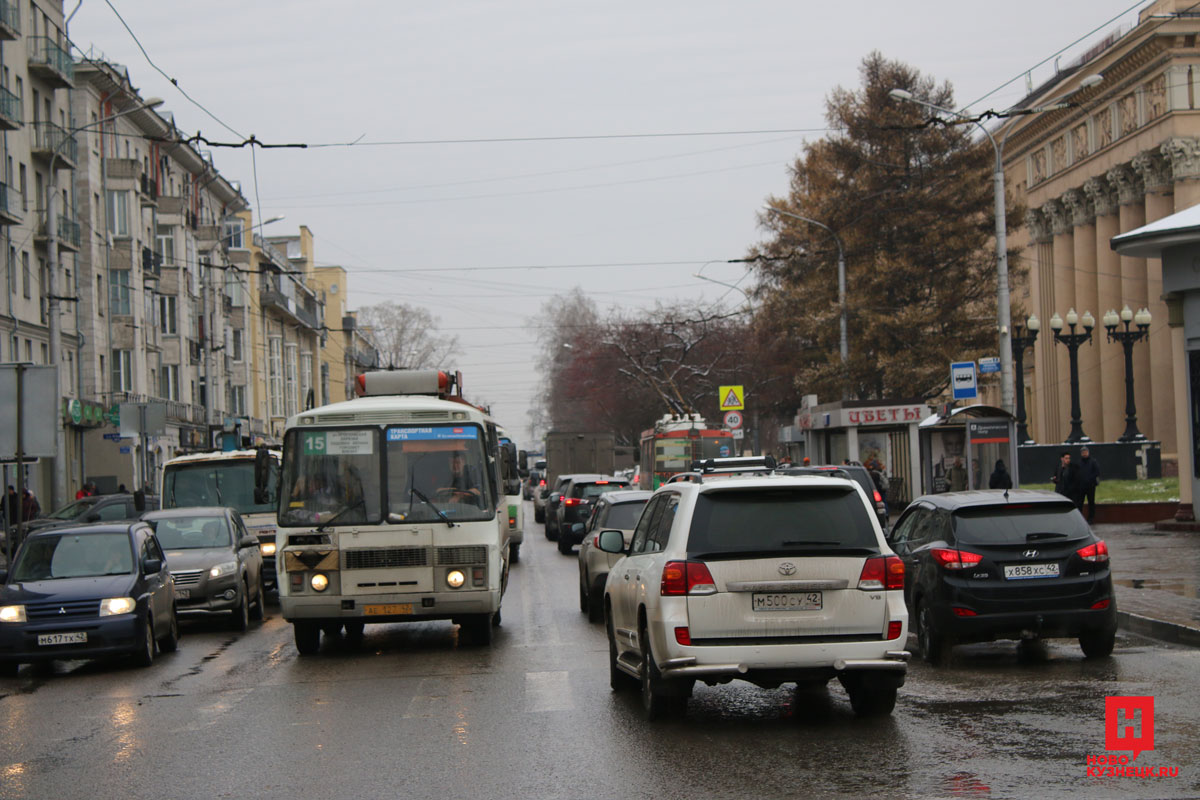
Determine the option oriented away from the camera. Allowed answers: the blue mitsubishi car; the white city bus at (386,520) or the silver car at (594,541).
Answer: the silver car

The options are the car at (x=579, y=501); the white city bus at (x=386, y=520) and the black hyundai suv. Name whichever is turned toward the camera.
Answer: the white city bus

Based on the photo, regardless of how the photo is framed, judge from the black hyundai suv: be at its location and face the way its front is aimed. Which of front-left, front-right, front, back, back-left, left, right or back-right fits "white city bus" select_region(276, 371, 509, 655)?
left

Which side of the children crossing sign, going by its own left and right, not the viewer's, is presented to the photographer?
front

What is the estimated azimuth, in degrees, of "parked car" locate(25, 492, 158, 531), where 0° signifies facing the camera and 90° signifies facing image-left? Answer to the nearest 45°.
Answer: approximately 45°

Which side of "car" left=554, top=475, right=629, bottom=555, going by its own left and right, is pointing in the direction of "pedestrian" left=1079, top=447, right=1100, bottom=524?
right

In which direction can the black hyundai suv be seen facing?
away from the camera

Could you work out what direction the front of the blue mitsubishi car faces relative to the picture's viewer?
facing the viewer and to the left of the viewer

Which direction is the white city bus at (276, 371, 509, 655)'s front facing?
toward the camera

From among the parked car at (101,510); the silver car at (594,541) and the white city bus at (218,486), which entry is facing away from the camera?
the silver car

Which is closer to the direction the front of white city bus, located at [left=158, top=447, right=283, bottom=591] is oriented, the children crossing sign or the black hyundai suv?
the black hyundai suv

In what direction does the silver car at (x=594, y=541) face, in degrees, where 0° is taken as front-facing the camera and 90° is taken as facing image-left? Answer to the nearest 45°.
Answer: approximately 180°

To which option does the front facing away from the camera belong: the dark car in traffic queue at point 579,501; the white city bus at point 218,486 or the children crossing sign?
the dark car in traffic queue

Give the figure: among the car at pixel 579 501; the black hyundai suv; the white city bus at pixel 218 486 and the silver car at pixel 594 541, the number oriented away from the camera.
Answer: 3
